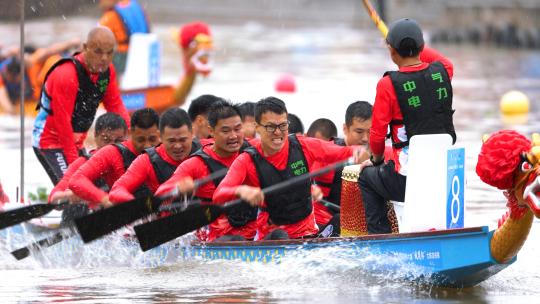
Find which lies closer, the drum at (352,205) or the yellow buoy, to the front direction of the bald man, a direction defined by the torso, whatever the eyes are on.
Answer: the drum

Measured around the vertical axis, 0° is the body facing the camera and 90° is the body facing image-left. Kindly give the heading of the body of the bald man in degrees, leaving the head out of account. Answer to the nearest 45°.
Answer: approximately 315°

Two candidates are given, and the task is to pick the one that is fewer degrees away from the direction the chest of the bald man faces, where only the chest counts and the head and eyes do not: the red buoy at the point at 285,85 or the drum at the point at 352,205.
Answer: the drum

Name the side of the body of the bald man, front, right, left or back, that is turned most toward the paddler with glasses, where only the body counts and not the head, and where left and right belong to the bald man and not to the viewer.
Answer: front

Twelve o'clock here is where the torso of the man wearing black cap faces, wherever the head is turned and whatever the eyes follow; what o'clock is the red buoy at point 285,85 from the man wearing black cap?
The red buoy is roughly at 1 o'clock from the man wearing black cap.

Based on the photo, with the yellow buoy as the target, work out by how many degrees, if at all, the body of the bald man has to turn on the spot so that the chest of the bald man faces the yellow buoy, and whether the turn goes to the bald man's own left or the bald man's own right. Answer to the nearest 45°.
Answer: approximately 90° to the bald man's own left

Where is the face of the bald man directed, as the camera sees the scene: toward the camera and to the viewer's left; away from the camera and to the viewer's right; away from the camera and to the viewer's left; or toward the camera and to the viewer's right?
toward the camera and to the viewer's right

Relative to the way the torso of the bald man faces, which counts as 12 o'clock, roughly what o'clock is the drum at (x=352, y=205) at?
The drum is roughly at 12 o'clock from the bald man.

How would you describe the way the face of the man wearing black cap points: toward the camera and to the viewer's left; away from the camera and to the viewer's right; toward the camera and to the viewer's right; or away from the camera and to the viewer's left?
away from the camera and to the viewer's left

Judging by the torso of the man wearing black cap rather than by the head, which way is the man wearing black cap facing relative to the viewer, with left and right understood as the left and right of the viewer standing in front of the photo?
facing away from the viewer and to the left of the viewer
